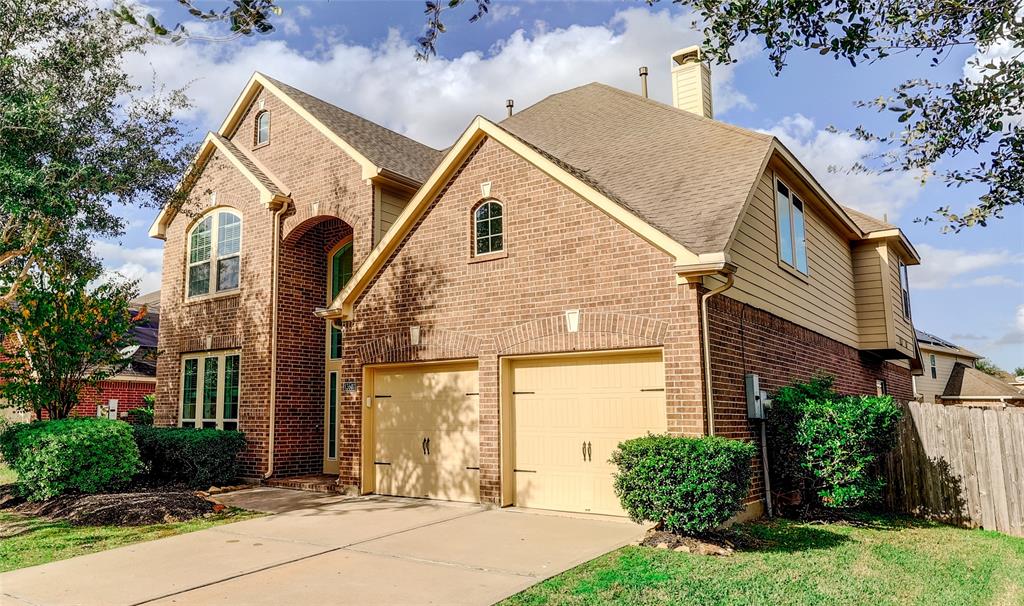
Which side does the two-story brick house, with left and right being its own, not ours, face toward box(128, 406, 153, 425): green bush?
right

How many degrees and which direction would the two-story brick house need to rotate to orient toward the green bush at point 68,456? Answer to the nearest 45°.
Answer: approximately 45° to its right

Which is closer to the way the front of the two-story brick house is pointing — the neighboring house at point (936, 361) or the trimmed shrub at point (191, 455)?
the trimmed shrub

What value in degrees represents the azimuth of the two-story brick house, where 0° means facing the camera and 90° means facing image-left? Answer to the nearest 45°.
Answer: approximately 45°

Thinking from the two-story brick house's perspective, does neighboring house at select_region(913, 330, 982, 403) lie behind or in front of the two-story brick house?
behind

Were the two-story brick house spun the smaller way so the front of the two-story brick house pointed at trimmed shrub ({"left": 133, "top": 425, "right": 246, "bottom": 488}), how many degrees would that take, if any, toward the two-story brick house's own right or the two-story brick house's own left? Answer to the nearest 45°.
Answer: approximately 45° to the two-story brick house's own right

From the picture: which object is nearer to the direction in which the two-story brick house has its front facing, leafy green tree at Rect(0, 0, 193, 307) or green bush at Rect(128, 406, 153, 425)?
the leafy green tree
